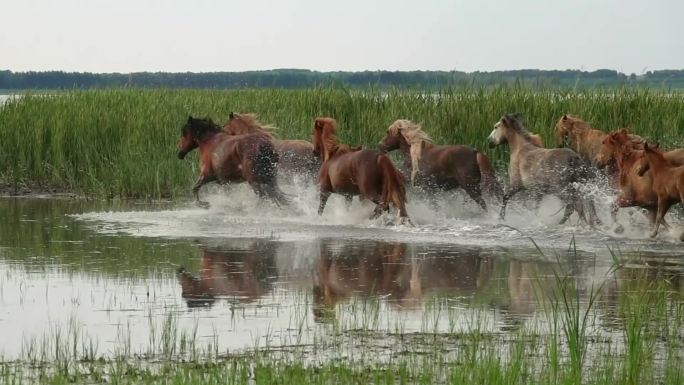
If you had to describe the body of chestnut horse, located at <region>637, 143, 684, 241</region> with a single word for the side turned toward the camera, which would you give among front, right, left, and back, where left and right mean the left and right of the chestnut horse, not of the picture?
left

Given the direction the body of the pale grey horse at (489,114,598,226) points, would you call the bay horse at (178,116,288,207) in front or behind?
in front

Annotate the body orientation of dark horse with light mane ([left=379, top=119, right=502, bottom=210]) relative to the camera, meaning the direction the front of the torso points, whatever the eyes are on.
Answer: to the viewer's left

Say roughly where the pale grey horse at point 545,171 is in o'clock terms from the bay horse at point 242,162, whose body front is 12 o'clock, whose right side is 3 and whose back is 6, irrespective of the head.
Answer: the pale grey horse at point 545,171 is roughly at 7 o'clock from the bay horse at point 242,162.

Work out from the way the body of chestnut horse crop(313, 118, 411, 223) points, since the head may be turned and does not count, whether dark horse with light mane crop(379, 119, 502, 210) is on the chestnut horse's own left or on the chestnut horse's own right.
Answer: on the chestnut horse's own right

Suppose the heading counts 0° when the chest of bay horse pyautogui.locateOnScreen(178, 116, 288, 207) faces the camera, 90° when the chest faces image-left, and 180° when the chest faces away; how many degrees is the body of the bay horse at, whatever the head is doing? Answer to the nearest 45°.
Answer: approximately 90°

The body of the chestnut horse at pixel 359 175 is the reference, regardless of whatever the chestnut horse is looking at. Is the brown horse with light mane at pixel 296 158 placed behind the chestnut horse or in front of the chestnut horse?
in front

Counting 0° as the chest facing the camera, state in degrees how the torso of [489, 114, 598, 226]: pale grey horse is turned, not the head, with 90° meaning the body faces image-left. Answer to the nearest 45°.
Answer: approximately 90°

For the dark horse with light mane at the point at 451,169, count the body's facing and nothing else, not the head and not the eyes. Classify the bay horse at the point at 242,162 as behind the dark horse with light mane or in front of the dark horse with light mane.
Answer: in front

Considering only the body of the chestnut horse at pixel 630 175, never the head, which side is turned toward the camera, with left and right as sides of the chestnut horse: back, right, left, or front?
left

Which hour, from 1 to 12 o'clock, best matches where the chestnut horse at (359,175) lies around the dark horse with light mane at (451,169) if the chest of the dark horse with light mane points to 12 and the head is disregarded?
The chestnut horse is roughly at 11 o'clock from the dark horse with light mane.
